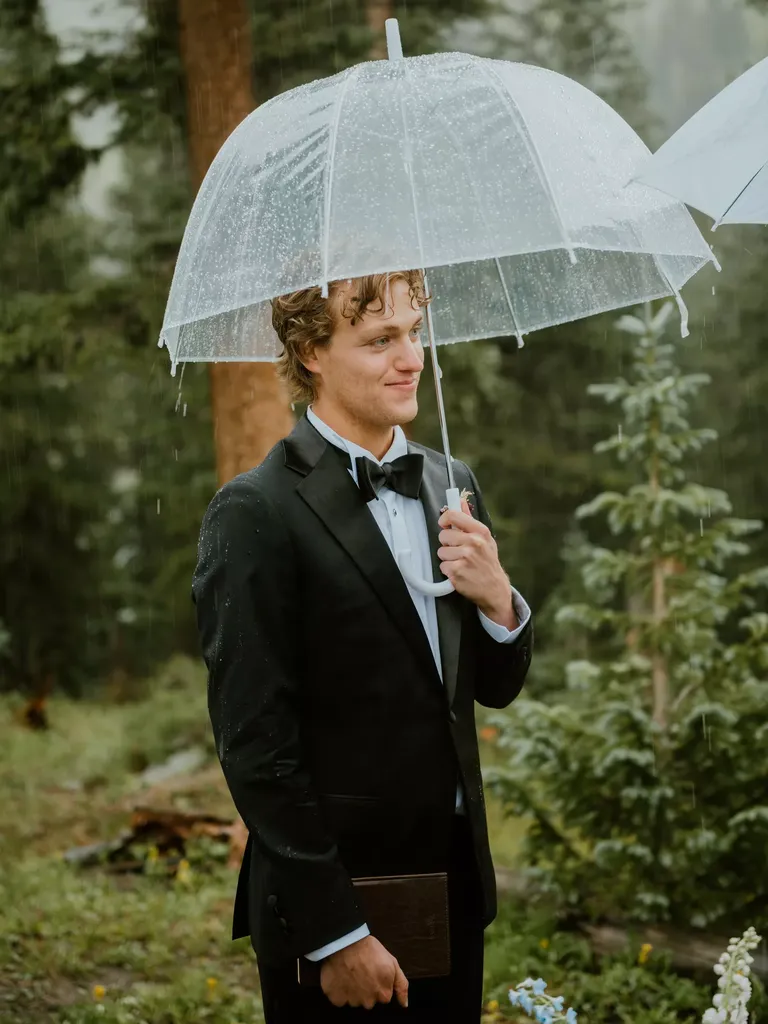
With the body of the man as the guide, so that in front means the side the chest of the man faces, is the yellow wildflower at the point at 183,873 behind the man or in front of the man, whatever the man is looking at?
behind

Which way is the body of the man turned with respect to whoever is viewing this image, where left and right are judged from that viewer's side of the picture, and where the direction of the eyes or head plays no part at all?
facing the viewer and to the right of the viewer

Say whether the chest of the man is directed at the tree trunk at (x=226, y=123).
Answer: no

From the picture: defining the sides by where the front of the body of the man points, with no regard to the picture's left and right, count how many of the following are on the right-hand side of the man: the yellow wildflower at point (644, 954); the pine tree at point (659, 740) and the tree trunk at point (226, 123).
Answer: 0

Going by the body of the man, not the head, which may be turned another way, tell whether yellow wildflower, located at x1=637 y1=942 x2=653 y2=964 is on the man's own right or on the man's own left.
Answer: on the man's own left

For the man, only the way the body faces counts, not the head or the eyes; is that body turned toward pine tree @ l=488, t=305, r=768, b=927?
no
